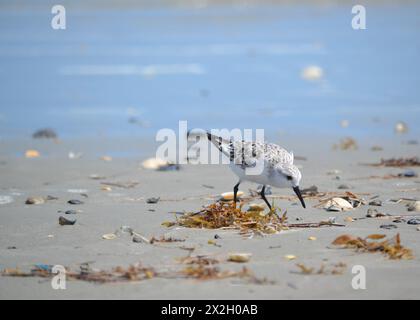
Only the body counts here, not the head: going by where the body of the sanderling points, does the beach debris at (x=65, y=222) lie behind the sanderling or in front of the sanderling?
behind

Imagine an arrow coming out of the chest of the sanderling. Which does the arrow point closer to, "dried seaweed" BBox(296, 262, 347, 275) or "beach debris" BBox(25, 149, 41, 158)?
the dried seaweed

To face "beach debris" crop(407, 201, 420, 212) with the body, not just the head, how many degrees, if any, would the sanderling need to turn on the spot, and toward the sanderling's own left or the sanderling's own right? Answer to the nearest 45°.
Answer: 0° — it already faces it

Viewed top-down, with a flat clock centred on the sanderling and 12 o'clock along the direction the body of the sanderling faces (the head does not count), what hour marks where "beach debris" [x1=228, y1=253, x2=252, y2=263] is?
The beach debris is roughly at 3 o'clock from the sanderling.

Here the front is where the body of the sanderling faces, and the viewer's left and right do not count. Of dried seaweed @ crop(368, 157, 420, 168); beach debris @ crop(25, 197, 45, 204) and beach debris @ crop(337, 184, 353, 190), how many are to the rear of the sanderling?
1

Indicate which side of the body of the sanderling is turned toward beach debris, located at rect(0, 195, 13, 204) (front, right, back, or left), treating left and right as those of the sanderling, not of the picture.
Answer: back

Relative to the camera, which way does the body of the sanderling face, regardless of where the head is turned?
to the viewer's right

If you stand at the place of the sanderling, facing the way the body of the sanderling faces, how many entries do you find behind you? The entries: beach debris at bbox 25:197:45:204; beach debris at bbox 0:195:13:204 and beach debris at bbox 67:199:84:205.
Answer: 3

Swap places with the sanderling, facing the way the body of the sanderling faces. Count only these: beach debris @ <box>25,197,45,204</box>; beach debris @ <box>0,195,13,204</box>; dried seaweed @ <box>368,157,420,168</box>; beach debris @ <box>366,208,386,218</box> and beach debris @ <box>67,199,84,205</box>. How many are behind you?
3

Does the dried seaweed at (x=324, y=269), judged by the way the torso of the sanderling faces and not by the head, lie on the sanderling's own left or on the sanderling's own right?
on the sanderling's own right

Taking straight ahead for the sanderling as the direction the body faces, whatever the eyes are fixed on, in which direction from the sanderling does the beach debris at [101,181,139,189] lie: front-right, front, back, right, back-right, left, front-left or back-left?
back-left

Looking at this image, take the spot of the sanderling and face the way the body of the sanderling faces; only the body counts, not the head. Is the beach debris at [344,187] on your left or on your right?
on your left

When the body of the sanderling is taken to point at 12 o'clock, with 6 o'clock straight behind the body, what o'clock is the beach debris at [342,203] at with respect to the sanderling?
The beach debris is roughly at 12 o'clock from the sanderling.

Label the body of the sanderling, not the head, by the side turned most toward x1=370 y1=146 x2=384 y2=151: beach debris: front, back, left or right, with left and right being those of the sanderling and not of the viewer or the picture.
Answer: left

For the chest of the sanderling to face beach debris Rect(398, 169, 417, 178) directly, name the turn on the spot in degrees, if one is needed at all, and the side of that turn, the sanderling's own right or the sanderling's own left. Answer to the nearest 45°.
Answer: approximately 45° to the sanderling's own left

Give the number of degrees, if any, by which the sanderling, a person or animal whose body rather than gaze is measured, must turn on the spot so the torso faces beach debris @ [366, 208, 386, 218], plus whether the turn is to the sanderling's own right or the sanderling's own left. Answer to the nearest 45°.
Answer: approximately 45° to the sanderling's own right
